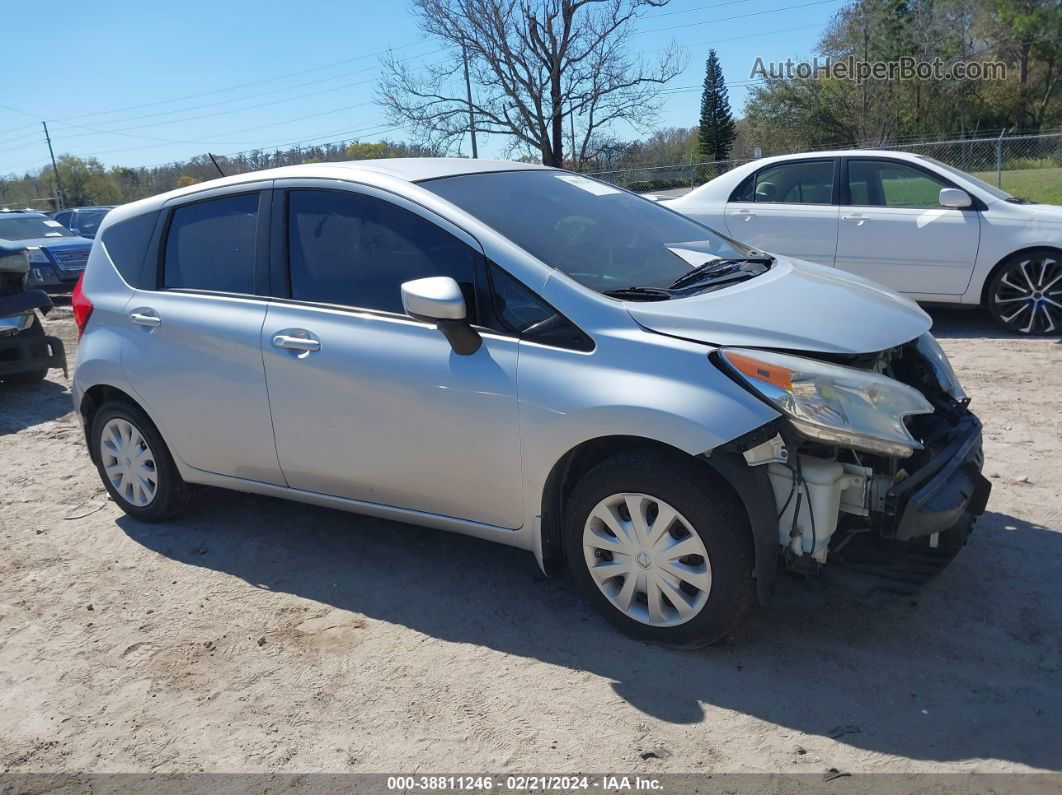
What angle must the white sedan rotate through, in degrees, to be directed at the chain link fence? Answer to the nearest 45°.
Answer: approximately 90° to its left

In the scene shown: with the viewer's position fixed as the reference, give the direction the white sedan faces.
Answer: facing to the right of the viewer

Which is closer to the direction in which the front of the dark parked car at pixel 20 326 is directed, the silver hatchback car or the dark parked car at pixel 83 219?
the silver hatchback car

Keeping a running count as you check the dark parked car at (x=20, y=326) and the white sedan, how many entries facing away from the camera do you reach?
0

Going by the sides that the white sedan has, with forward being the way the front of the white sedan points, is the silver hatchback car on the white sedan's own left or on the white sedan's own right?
on the white sedan's own right

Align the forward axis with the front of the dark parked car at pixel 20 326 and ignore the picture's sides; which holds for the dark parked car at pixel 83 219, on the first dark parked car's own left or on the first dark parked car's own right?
on the first dark parked car's own left

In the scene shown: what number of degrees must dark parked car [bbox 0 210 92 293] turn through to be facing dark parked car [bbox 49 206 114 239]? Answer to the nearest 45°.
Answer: approximately 135° to its left

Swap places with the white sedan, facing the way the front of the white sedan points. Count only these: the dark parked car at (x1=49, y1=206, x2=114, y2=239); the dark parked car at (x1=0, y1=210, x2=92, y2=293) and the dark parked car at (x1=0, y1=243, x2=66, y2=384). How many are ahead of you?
0

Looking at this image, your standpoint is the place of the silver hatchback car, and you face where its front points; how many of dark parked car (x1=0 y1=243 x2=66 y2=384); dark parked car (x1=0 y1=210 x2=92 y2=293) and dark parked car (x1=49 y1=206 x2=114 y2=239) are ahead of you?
0

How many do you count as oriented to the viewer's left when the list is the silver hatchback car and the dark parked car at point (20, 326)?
0

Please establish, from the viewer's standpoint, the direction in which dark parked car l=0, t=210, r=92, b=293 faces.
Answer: facing the viewer and to the right of the viewer

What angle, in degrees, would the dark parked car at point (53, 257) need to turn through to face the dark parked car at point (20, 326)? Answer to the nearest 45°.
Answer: approximately 45° to its right

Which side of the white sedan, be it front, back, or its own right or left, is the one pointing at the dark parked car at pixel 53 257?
back

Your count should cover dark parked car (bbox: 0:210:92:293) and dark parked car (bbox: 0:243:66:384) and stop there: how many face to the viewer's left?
0

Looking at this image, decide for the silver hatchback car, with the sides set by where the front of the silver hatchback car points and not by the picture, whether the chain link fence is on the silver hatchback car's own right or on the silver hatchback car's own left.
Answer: on the silver hatchback car's own left

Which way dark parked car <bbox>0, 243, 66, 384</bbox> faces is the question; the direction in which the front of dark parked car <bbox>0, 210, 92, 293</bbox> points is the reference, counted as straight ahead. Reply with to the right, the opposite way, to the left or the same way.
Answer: the same way
